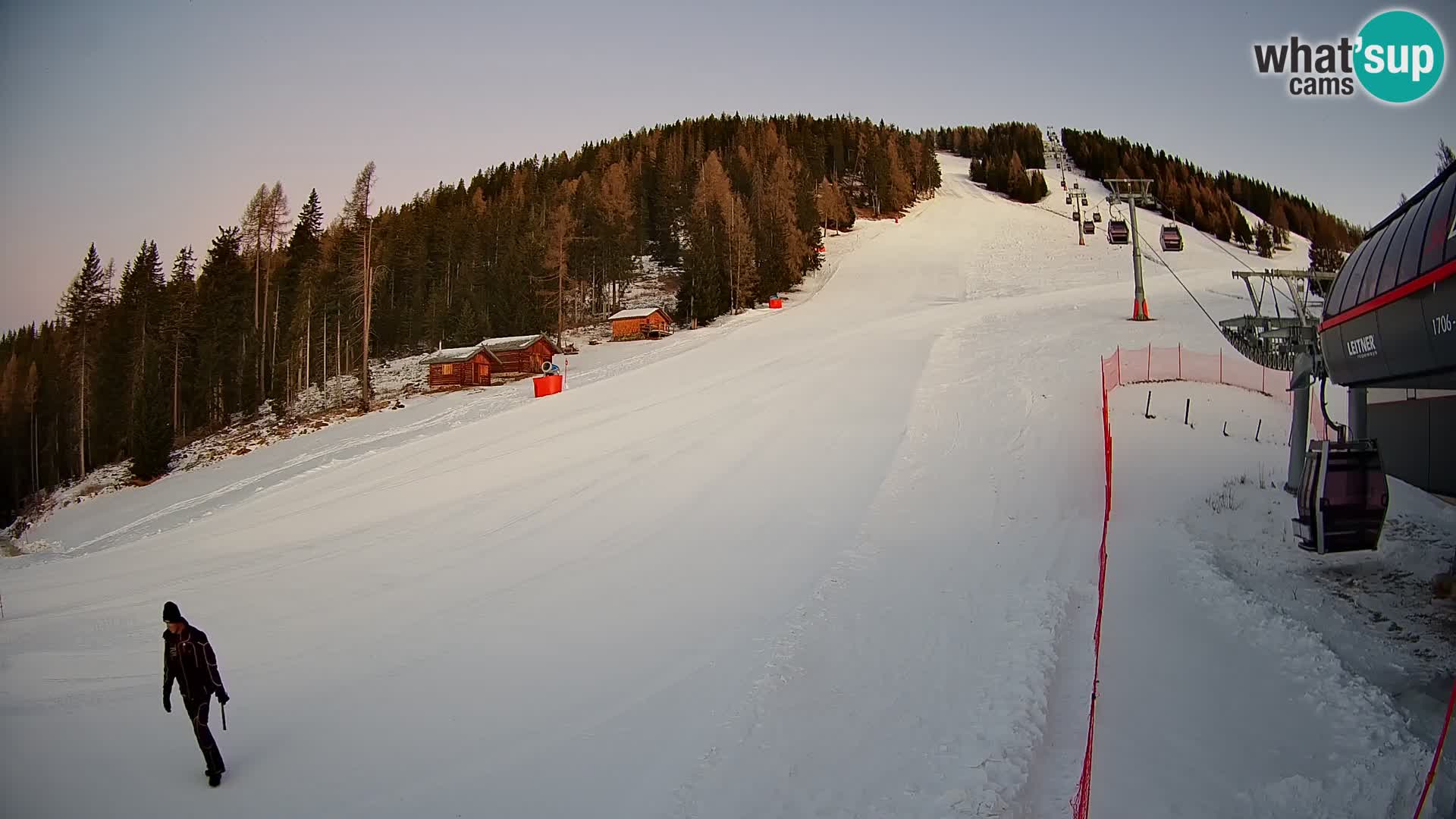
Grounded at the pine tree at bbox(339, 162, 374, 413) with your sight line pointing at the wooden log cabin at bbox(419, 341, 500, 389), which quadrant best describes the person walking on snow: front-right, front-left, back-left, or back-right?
back-right

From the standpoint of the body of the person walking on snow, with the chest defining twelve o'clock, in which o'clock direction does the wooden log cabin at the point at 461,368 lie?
The wooden log cabin is roughly at 5 o'clock from the person walking on snow.

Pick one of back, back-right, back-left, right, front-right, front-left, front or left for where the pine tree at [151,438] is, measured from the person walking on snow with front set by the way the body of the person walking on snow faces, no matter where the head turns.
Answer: back-right

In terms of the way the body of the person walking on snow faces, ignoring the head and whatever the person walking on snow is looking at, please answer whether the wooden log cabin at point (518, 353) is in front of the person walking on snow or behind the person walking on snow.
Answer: behind

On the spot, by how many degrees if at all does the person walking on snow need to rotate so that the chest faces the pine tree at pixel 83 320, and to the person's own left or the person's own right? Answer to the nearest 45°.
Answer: approximately 135° to the person's own right

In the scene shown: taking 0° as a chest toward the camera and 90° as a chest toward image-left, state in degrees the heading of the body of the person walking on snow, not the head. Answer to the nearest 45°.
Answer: approximately 45°

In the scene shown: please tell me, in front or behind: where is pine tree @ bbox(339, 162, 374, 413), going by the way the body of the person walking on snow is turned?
behind

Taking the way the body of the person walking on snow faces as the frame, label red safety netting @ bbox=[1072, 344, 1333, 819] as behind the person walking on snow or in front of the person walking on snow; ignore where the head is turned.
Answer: behind
